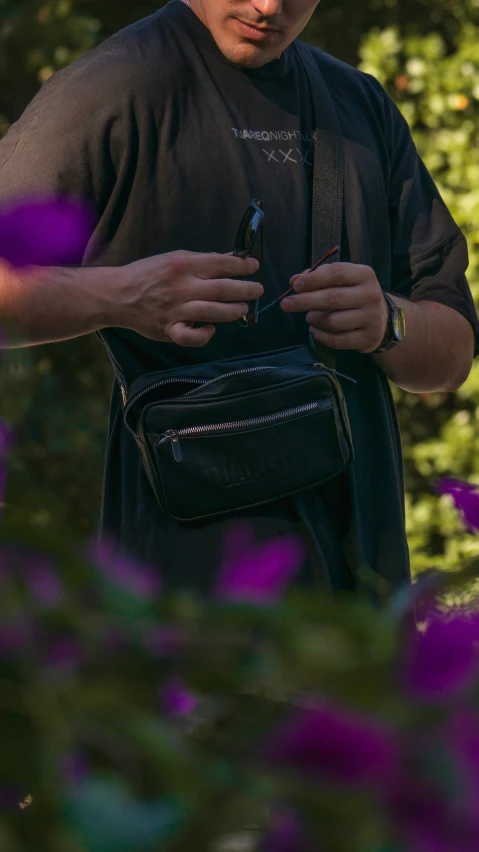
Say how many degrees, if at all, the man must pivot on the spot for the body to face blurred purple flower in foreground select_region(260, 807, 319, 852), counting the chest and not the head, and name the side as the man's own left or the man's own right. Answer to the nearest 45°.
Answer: approximately 45° to the man's own right

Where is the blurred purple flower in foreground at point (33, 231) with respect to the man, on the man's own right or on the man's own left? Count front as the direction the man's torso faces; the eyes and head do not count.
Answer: on the man's own right

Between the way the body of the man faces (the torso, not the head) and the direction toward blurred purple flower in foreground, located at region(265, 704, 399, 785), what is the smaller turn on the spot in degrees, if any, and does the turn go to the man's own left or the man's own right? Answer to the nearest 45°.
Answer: approximately 45° to the man's own right

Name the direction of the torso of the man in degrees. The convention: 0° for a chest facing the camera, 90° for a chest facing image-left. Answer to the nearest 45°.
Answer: approximately 315°

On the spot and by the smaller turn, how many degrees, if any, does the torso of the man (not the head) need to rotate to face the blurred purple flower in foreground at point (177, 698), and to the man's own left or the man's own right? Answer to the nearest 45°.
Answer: approximately 45° to the man's own right

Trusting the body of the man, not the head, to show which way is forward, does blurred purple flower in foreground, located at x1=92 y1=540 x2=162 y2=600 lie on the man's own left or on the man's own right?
on the man's own right

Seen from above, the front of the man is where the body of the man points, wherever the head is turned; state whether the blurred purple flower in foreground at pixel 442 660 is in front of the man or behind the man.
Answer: in front

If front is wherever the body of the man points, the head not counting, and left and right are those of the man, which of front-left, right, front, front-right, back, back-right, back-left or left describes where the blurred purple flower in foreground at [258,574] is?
front-right
